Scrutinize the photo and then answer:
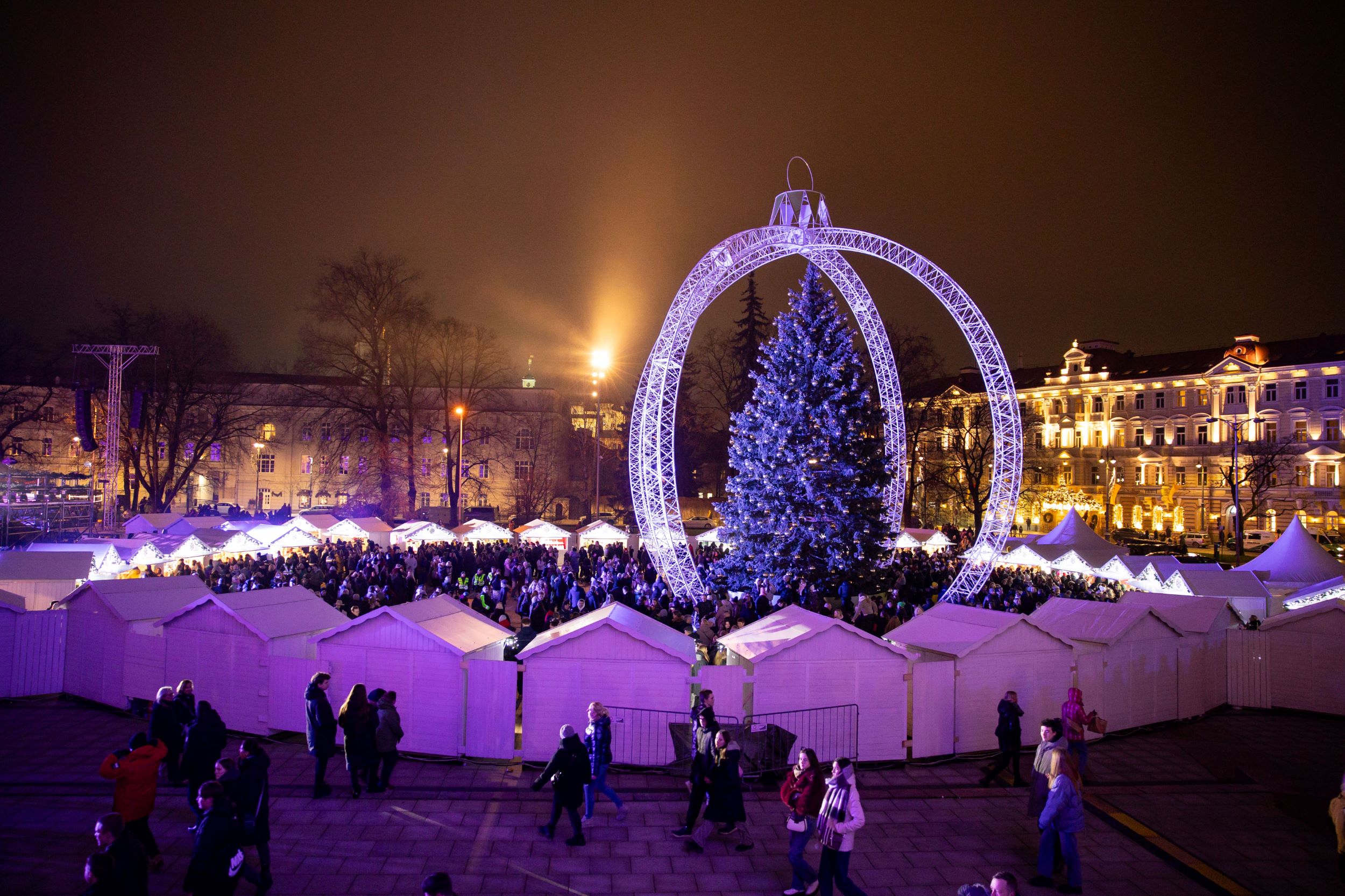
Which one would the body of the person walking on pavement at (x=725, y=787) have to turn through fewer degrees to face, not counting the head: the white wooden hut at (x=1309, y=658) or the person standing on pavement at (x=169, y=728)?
the person standing on pavement

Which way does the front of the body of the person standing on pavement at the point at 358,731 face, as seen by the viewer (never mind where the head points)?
away from the camera

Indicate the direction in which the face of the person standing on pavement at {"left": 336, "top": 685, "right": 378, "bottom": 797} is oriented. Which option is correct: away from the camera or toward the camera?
away from the camera

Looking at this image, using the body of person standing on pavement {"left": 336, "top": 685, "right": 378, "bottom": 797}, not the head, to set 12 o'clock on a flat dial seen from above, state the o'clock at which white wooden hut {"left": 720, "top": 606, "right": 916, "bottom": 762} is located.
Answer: The white wooden hut is roughly at 3 o'clock from the person standing on pavement.

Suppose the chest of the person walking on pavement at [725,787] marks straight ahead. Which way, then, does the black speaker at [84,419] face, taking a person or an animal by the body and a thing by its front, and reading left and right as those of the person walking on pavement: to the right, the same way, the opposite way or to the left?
to the left

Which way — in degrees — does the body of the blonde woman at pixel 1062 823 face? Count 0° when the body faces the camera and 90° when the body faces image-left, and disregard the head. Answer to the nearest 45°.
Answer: approximately 90°
